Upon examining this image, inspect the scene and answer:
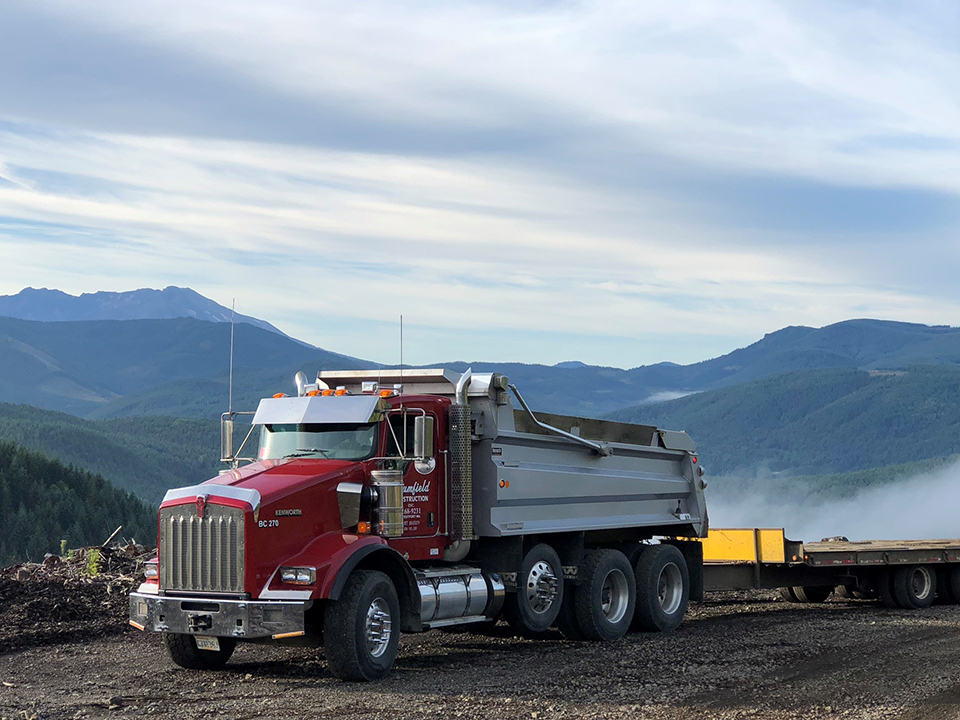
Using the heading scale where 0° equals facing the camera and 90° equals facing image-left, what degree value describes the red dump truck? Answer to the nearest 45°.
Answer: approximately 45°

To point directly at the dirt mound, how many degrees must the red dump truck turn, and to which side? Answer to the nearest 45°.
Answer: approximately 90° to its right

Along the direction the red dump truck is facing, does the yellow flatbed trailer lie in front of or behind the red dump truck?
behind
